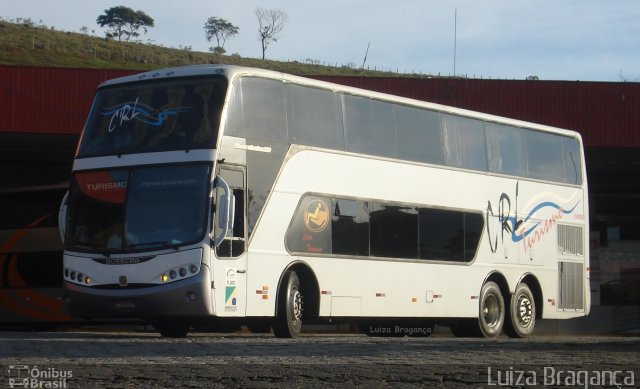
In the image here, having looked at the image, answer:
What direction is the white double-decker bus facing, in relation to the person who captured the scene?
facing the viewer and to the left of the viewer
